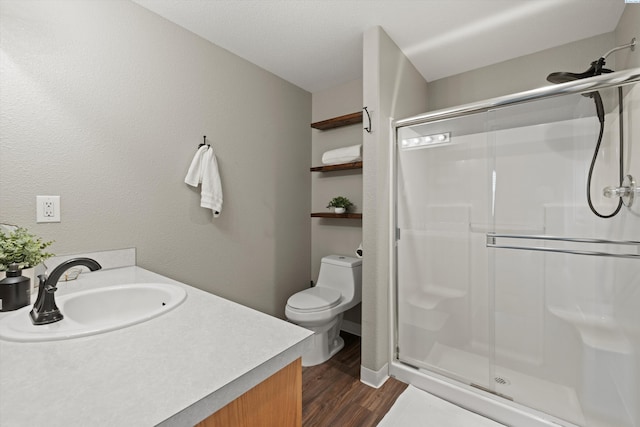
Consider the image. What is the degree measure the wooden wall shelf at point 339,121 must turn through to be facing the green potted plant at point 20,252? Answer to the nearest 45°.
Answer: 0° — it already faces it

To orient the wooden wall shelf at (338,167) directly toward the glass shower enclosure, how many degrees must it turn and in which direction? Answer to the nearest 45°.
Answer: approximately 90° to its left

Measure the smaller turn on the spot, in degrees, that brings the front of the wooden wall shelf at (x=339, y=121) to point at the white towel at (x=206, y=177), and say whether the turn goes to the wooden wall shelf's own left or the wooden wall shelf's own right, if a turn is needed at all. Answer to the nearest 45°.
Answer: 0° — it already faces it

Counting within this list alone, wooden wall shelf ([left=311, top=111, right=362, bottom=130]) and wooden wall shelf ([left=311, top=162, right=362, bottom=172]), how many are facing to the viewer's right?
0

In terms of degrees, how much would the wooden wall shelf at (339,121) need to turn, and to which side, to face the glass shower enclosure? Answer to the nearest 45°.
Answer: approximately 90° to its left

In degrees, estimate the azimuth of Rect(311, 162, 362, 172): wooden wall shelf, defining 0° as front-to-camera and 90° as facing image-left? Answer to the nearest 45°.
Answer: approximately 45°

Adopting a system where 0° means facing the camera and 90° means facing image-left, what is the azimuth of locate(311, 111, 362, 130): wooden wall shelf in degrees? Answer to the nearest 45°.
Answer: approximately 45°

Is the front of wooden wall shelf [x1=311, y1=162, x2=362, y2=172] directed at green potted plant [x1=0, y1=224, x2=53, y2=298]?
yes
